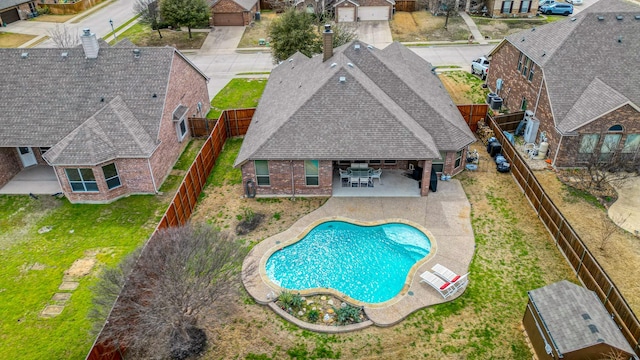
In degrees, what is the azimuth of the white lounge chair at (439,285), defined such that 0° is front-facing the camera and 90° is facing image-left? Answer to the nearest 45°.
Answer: approximately 135°

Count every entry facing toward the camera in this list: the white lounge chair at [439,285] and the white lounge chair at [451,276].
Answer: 0

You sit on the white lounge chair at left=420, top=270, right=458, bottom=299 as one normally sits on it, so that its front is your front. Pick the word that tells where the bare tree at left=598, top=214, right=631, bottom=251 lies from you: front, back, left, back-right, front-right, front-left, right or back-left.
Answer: right

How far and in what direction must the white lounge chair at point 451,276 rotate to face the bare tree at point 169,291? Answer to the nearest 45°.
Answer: approximately 90° to its left

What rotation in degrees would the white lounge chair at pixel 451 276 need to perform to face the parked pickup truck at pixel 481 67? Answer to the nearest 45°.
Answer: approximately 45° to its right

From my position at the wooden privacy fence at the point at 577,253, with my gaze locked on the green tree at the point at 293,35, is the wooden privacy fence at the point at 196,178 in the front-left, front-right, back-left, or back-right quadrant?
front-left

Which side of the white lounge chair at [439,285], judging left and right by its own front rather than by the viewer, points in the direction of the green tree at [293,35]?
front

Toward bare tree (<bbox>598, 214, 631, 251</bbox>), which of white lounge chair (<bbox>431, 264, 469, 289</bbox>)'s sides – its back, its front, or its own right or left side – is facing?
right

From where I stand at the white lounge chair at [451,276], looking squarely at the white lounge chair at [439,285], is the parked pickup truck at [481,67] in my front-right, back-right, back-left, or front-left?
back-right

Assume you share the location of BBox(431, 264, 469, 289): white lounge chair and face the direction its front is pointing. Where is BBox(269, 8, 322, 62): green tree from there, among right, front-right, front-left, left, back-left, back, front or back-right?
front

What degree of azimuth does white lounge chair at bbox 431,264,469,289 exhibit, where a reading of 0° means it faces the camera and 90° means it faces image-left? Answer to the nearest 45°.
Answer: approximately 135°

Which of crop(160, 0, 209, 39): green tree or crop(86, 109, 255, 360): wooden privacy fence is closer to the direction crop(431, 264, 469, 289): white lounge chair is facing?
the green tree
